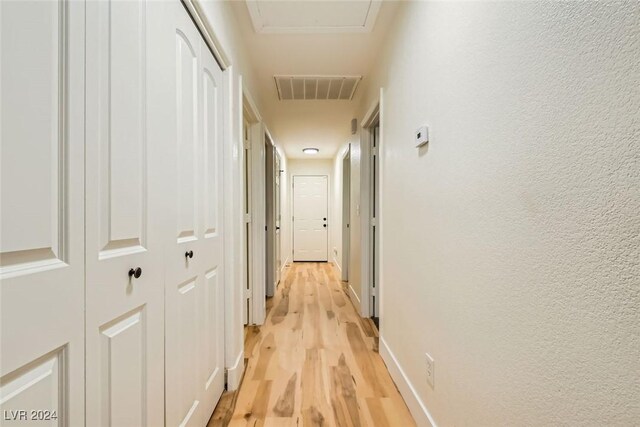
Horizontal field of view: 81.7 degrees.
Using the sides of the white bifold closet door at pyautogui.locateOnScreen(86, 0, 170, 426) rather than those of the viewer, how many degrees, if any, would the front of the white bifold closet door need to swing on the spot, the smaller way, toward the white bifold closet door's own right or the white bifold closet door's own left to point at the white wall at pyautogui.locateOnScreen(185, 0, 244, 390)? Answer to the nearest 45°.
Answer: approximately 90° to the white bifold closet door's own left

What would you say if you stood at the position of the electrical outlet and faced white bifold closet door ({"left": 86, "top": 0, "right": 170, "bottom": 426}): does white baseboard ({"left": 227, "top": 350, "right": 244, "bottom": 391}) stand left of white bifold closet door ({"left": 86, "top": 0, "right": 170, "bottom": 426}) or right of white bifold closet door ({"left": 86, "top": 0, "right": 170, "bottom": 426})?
right

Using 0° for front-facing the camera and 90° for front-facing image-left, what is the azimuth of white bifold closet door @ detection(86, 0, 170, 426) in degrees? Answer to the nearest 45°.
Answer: approximately 315°

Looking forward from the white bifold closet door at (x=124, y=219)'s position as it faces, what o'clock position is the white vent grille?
The white vent grille is roughly at 9 o'clock from the white bifold closet door.

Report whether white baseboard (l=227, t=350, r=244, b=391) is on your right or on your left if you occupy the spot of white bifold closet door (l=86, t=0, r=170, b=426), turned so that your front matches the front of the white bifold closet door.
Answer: on your left

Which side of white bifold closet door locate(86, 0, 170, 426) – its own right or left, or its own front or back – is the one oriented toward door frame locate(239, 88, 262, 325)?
left

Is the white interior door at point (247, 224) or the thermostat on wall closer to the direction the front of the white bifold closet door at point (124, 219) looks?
the thermostat on wall

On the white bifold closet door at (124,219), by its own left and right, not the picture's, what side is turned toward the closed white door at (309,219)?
left

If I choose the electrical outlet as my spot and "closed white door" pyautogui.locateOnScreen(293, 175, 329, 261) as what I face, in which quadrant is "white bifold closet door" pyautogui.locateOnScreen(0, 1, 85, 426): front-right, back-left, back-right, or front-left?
back-left

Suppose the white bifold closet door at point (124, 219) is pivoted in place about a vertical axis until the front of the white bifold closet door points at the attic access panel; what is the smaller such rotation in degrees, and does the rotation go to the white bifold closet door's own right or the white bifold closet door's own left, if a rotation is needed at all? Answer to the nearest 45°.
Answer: approximately 90° to the white bifold closet door's own left

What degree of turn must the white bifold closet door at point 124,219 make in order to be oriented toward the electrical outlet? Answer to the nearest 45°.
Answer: approximately 45° to its left
